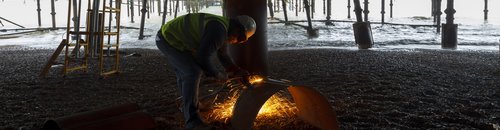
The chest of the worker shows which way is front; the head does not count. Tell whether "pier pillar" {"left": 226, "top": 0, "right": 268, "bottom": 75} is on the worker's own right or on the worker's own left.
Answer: on the worker's own left

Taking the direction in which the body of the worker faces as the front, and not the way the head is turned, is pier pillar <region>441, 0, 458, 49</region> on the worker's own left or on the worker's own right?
on the worker's own left

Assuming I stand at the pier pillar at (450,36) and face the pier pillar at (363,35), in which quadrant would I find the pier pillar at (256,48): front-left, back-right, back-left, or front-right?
front-left

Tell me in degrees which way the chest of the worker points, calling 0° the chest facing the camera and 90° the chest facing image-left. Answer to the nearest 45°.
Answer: approximately 270°

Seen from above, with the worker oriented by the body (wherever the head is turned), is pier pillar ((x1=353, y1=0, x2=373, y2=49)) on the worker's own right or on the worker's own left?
on the worker's own left
